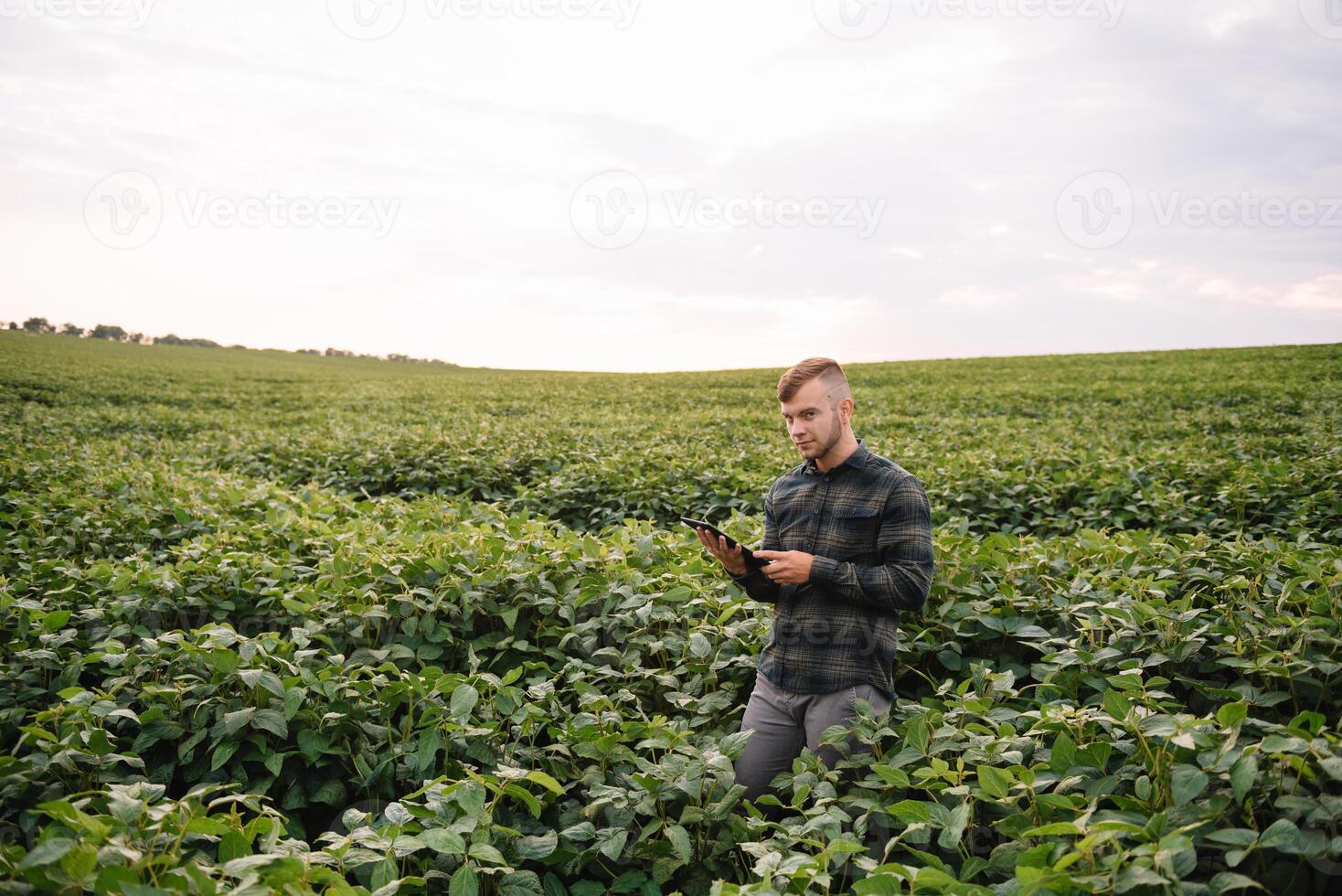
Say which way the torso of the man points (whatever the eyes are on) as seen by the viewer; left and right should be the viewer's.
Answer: facing the viewer and to the left of the viewer
